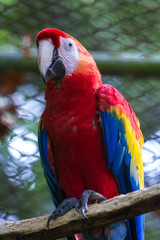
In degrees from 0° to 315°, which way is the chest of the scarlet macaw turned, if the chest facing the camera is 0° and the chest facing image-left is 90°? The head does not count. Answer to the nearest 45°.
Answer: approximately 45°
